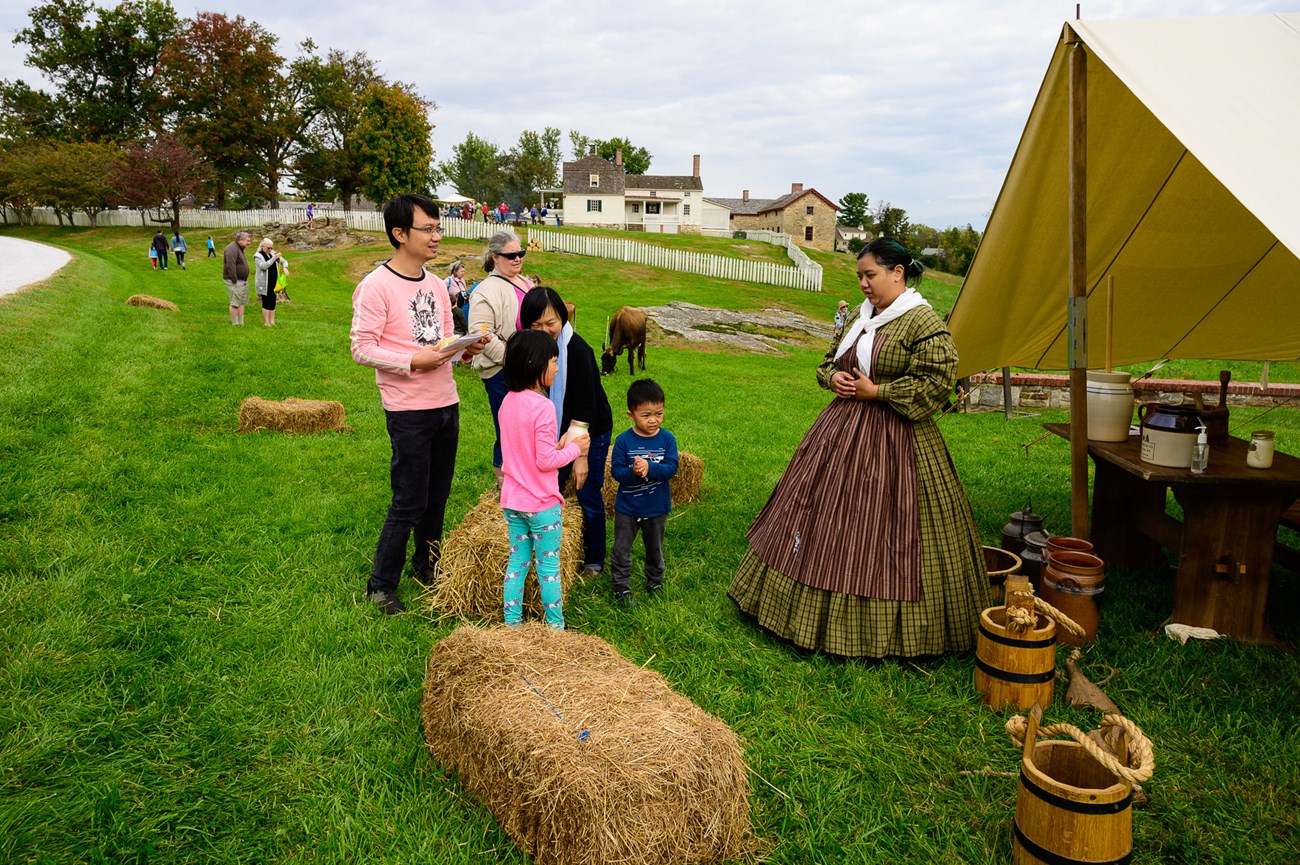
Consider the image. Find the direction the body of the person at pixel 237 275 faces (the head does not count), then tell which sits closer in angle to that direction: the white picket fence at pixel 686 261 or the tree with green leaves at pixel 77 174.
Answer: the white picket fence

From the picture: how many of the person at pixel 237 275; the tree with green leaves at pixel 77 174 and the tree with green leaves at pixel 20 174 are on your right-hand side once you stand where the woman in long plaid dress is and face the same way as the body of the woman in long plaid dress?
3

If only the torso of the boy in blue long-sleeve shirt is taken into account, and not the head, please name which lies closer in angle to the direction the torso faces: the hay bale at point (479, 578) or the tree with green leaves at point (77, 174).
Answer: the hay bale

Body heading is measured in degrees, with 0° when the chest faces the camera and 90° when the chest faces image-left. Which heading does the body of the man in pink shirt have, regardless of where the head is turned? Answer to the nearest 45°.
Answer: approximately 315°

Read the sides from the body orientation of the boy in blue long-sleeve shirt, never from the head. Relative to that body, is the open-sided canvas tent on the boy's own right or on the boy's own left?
on the boy's own left

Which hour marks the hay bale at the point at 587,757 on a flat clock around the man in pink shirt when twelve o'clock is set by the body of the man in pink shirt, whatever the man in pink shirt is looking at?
The hay bale is roughly at 1 o'clock from the man in pink shirt.

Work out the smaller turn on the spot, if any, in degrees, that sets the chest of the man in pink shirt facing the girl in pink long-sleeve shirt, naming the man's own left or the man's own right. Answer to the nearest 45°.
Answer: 0° — they already face them
